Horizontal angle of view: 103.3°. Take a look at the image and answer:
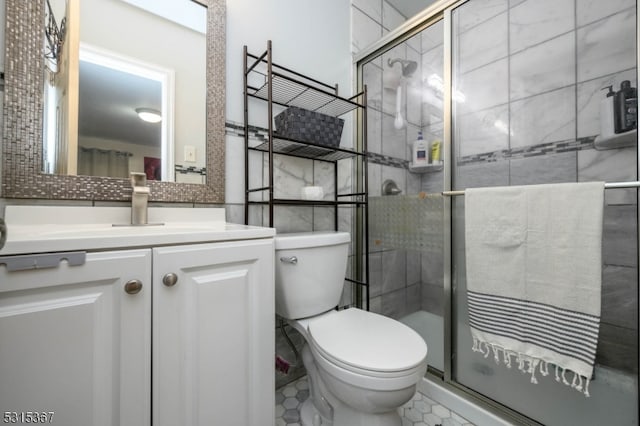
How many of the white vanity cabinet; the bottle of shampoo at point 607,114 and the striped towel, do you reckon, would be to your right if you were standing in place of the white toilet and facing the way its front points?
1

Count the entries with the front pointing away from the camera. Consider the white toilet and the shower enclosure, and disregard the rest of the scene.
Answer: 0

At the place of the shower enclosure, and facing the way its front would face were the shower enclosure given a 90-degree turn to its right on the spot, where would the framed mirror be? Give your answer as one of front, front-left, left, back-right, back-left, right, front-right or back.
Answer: left

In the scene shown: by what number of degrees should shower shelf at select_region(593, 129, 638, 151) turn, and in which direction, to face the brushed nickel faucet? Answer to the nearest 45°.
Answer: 0° — it already faces it

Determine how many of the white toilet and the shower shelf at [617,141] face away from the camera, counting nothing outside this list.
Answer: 0

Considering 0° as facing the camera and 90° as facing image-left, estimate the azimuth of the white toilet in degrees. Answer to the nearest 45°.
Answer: approximately 315°

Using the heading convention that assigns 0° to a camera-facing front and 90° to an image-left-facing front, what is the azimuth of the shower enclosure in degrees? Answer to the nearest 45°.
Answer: approximately 45°

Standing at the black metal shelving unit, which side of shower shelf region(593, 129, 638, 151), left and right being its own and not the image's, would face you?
front

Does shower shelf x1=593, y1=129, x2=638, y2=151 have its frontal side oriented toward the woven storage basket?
yes

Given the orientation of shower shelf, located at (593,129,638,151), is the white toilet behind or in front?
in front

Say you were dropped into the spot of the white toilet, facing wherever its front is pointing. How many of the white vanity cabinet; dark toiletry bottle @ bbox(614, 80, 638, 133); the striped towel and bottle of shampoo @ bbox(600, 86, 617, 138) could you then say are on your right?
1

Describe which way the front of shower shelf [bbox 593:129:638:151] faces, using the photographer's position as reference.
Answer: facing the viewer and to the left of the viewer

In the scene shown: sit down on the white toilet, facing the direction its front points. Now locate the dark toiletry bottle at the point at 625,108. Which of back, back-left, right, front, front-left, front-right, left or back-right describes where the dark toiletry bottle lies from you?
front-left
